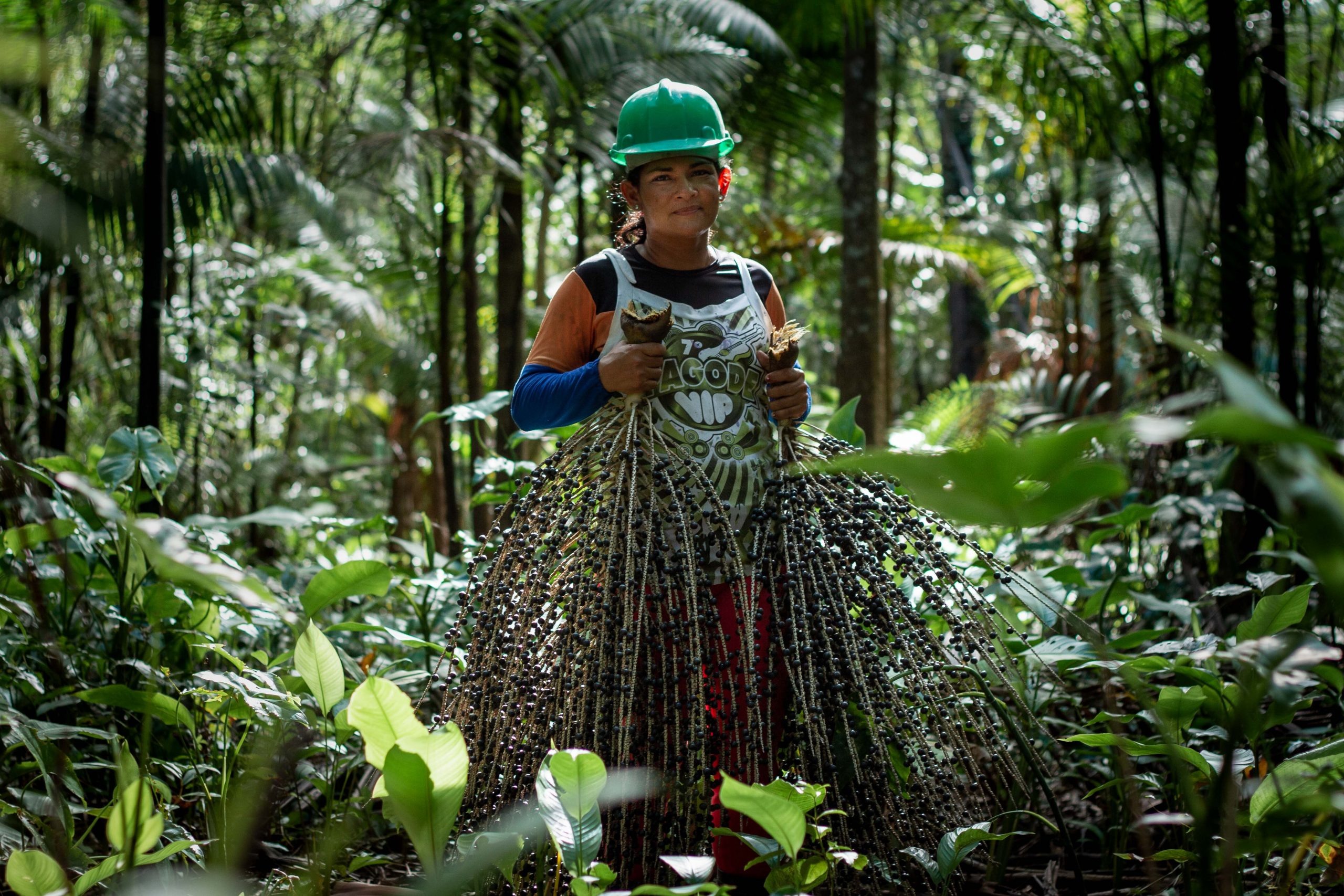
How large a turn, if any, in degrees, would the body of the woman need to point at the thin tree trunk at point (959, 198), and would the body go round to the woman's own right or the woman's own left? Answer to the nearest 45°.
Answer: approximately 135° to the woman's own left

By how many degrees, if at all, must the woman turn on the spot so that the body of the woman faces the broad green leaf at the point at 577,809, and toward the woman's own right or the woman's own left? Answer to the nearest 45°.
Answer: approximately 45° to the woman's own right

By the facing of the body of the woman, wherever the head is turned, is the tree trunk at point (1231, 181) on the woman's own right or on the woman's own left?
on the woman's own left

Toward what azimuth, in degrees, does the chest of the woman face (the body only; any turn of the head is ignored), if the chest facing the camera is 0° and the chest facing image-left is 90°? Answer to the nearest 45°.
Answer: approximately 315°

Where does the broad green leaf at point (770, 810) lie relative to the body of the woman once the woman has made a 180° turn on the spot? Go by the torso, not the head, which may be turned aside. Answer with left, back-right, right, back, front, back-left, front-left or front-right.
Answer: back-left

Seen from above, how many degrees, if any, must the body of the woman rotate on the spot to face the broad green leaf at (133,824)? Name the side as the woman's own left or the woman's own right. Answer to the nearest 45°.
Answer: approximately 90° to the woman's own right

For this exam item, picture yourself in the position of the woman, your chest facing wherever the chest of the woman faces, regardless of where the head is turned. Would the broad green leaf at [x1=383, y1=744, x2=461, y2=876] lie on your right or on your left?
on your right
